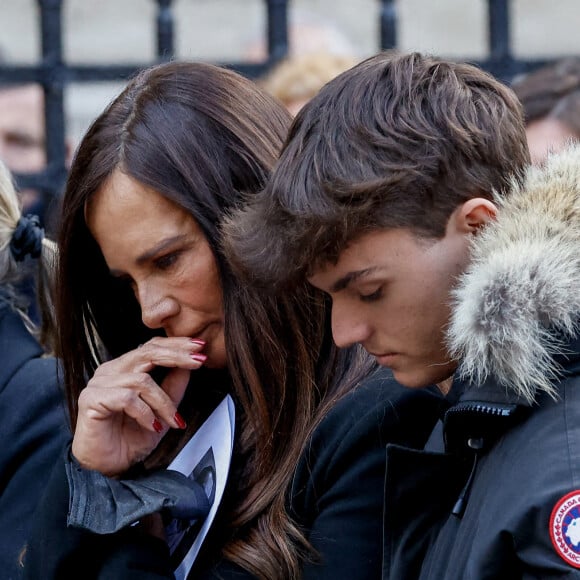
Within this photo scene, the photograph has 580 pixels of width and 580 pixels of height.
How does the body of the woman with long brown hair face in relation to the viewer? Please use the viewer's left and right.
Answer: facing the viewer and to the left of the viewer

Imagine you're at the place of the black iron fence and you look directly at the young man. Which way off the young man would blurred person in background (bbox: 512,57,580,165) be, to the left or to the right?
left

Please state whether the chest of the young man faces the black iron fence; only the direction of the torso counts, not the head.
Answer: no

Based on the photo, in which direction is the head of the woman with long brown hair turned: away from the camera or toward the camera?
toward the camera

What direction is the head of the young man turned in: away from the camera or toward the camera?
toward the camera
